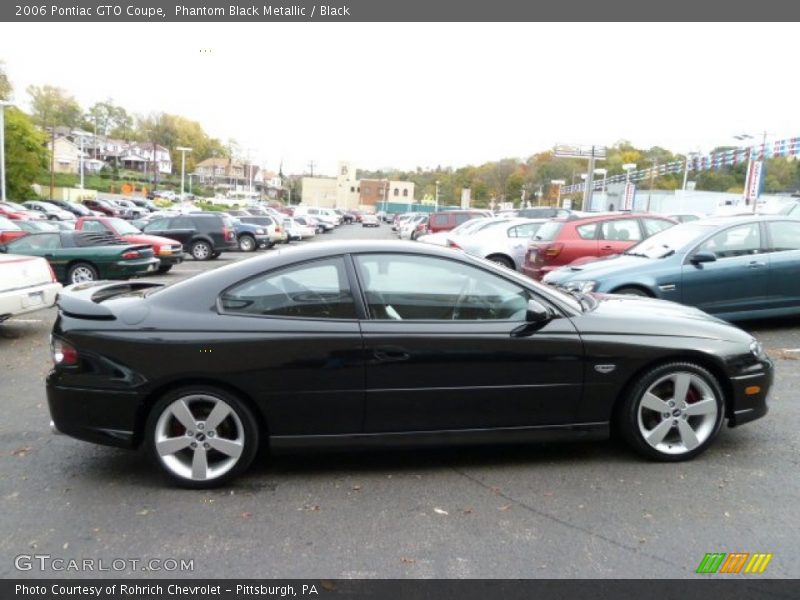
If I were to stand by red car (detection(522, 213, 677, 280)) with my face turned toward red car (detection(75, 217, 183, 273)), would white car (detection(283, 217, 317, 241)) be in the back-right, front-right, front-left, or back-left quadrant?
front-right

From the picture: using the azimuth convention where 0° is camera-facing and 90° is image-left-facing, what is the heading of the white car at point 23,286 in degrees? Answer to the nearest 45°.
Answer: approximately 135°

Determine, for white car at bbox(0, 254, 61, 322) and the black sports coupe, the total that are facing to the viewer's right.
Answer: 1

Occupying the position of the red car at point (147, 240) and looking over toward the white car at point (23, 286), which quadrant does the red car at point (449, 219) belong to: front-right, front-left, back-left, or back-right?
back-left

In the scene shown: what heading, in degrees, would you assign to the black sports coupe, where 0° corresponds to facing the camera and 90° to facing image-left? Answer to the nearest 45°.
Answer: approximately 270°

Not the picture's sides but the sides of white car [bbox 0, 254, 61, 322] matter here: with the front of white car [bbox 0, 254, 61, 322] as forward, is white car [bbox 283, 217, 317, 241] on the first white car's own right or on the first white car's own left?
on the first white car's own right

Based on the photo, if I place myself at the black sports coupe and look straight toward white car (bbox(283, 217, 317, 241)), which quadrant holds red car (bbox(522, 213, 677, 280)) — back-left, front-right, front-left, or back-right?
front-right

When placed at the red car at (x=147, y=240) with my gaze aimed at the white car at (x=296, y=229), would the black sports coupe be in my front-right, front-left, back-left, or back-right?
back-right

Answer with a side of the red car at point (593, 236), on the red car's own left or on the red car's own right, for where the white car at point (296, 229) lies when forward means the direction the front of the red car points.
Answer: on the red car's own left

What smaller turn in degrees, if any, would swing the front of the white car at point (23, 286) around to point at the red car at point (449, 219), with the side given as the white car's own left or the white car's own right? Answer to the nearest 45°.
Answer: approximately 90° to the white car's own right

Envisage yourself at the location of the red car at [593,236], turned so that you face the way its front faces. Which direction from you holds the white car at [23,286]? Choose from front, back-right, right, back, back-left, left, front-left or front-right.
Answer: back

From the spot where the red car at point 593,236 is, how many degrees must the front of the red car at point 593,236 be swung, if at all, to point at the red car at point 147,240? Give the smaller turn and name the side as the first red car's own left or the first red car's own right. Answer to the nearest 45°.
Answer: approximately 135° to the first red car's own left

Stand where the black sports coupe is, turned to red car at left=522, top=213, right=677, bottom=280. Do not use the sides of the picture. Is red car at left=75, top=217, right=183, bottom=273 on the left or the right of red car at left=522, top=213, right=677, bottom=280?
left

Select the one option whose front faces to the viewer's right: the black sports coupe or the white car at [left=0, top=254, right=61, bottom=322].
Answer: the black sports coupe

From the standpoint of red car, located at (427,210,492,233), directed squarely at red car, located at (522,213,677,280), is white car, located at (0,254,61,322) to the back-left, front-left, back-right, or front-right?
front-right

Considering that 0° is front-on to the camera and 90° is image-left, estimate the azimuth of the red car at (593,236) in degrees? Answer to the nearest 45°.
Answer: approximately 225°
